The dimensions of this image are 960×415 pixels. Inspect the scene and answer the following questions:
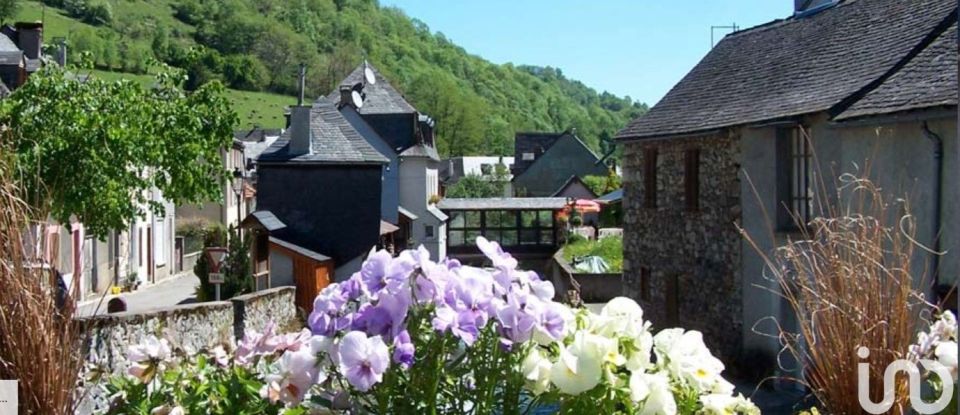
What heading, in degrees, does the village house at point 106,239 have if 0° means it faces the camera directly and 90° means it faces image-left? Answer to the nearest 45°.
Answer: approximately 315°

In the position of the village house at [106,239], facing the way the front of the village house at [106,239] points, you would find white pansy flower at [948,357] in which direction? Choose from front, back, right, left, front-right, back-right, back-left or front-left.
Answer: front-right

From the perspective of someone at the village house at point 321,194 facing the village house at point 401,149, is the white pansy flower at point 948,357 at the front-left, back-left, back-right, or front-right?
back-right

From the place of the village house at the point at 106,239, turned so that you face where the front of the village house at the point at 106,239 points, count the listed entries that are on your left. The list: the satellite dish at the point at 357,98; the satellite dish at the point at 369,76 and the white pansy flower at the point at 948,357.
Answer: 2

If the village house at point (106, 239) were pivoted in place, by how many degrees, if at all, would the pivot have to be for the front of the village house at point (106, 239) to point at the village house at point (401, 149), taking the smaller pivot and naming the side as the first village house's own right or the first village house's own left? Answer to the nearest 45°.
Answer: approximately 90° to the first village house's own left

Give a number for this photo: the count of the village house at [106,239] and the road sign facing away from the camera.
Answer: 0

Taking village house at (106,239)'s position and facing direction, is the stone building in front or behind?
in front

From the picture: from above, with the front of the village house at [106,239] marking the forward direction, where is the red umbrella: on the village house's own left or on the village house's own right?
on the village house's own left

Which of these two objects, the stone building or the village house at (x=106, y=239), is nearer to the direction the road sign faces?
the stone building

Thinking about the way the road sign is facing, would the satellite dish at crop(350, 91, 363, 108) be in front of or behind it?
behind

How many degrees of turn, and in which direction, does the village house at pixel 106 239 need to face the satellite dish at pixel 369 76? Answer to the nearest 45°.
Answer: approximately 90° to its left

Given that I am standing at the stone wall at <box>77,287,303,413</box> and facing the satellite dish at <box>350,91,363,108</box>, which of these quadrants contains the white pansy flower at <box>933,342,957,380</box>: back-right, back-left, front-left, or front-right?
back-right

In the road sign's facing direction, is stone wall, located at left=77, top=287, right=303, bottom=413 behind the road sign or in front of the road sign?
in front

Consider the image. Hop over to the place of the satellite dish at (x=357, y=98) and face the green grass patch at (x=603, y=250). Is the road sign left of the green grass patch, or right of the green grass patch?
right

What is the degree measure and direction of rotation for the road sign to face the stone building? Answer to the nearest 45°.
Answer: approximately 45° to its left

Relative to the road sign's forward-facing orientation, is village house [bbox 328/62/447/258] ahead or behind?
behind
